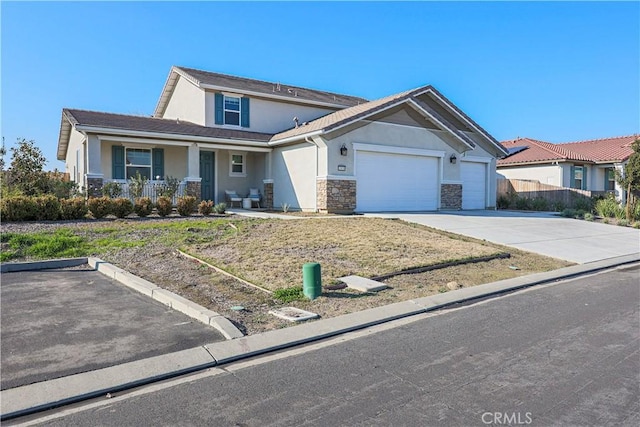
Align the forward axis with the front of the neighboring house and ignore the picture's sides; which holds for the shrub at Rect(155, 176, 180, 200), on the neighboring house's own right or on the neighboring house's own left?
on the neighboring house's own right

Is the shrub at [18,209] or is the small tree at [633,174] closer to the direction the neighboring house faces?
the small tree

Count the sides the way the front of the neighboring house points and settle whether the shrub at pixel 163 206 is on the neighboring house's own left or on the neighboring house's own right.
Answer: on the neighboring house's own right

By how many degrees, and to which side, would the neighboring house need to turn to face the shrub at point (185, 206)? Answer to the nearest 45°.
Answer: approximately 90° to its right

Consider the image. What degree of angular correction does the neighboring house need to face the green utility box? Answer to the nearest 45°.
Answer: approximately 45° to its right

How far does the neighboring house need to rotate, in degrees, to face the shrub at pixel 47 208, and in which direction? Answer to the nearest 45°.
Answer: approximately 90° to its right

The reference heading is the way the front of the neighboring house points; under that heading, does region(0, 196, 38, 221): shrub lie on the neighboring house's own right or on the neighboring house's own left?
on the neighboring house's own right

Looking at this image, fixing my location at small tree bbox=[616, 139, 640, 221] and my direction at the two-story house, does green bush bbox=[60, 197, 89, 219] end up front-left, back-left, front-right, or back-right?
front-left

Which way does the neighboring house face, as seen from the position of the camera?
facing the viewer and to the right of the viewer

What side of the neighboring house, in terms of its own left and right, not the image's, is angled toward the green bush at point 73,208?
right

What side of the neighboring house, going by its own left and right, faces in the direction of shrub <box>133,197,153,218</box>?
right

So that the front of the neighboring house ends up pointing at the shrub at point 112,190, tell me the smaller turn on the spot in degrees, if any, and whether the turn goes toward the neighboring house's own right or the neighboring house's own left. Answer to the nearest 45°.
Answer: approximately 90° to the neighboring house's own right

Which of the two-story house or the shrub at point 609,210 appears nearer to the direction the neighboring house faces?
the shrub

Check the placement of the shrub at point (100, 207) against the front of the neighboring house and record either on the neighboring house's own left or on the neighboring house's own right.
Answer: on the neighboring house's own right

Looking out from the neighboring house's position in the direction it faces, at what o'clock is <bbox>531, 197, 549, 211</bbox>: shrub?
The shrub is roughly at 2 o'clock from the neighboring house.

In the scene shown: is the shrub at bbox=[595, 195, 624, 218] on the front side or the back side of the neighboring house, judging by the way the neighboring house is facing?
on the front side

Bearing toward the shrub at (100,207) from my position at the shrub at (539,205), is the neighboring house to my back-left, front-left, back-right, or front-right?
back-right

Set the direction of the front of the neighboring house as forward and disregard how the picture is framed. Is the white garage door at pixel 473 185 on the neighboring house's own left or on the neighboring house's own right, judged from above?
on the neighboring house's own right
